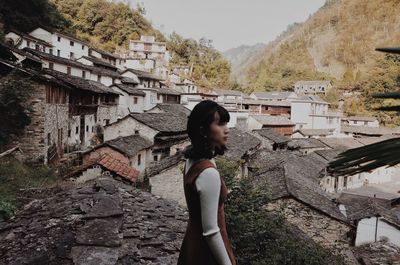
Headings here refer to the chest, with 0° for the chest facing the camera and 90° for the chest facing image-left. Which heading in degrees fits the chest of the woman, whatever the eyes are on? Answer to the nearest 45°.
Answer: approximately 270°

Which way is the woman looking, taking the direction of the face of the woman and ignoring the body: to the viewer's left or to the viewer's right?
to the viewer's right

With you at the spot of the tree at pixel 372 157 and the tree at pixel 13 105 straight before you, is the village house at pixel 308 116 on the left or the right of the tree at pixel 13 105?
right

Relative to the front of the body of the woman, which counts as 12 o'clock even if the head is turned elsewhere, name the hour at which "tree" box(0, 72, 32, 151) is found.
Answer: The tree is roughly at 8 o'clock from the woman.

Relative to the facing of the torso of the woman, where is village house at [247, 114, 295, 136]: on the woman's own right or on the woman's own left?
on the woman's own left

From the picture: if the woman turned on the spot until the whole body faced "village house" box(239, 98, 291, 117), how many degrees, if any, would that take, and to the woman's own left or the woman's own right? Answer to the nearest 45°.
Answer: approximately 90° to the woman's own left

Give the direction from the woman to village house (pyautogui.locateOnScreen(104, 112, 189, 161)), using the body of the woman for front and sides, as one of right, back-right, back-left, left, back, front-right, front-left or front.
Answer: left

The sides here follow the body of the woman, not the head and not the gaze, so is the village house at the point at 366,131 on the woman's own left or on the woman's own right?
on the woman's own left

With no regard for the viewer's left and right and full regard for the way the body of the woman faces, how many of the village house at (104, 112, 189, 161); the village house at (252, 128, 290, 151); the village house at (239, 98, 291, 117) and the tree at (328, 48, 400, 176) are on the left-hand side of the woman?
3

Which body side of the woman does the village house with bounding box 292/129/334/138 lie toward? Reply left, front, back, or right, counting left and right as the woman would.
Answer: left

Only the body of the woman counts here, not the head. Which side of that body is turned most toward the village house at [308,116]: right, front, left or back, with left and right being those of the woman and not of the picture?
left

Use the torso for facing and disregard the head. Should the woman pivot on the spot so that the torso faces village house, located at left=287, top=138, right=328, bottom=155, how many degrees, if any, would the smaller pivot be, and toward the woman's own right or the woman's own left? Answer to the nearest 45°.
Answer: approximately 90° to the woman's own left
